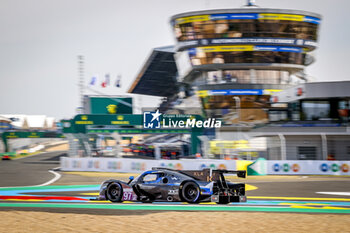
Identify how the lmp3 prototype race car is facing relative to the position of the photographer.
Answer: facing away from the viewer and to the left of the viewer

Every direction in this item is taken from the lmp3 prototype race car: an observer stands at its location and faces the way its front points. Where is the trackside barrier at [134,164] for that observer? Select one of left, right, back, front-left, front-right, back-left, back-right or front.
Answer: front-right

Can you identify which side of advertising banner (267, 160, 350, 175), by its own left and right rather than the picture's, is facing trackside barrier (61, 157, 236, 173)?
right

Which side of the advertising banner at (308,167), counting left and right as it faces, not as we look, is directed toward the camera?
front

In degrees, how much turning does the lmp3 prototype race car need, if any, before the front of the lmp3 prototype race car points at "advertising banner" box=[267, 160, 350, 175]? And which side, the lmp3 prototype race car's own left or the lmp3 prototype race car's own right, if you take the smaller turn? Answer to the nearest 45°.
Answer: approximately 90° to the lmp3 prototype race car's own right

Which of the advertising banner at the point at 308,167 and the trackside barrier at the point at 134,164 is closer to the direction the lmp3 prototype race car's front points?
the trackside barrier

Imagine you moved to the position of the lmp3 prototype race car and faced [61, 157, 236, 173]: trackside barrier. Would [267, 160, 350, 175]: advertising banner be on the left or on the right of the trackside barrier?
right

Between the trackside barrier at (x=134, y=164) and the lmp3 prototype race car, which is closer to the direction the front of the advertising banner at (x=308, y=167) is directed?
the lmp3 prototype race car

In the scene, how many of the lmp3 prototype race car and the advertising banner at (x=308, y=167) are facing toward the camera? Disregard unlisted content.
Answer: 1

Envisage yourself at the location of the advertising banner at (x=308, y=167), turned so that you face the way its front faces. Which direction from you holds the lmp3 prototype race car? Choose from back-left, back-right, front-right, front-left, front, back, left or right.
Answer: front
